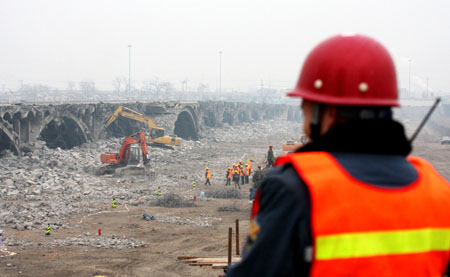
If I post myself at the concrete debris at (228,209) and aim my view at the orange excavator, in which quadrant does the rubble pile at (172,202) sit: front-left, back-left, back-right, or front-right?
front-left

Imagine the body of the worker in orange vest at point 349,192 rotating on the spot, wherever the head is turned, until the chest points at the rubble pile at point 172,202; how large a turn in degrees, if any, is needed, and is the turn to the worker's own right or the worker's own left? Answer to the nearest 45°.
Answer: approximately 45° to the worker's own right

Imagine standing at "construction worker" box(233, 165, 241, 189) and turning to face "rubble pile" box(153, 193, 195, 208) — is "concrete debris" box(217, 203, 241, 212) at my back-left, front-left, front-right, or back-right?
front-left

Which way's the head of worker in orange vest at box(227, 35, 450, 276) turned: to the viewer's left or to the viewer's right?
to the viewer's left

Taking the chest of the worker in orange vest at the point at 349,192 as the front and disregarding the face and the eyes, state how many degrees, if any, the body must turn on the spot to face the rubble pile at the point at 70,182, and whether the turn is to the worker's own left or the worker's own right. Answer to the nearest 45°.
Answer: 0° — they already face it

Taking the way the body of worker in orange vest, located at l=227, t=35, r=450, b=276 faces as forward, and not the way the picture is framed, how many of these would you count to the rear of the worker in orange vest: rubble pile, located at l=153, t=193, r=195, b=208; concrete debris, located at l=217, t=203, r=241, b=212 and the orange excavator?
0

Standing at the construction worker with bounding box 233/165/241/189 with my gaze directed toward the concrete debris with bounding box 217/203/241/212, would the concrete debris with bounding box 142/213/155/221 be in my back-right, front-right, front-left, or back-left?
front-right

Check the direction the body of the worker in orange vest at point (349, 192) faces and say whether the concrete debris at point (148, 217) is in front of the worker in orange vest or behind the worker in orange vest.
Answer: in front

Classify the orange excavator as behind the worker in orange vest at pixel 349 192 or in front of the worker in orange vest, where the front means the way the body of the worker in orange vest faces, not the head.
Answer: in front

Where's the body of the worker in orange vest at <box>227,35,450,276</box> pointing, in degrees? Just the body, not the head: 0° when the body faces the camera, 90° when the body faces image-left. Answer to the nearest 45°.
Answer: approximately 135°

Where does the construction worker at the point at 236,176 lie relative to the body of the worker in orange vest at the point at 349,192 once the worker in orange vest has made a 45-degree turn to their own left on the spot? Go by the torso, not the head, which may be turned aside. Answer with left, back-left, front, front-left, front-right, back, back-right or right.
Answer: right
